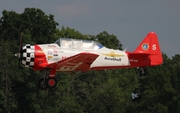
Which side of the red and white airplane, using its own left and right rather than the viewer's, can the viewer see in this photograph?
left
